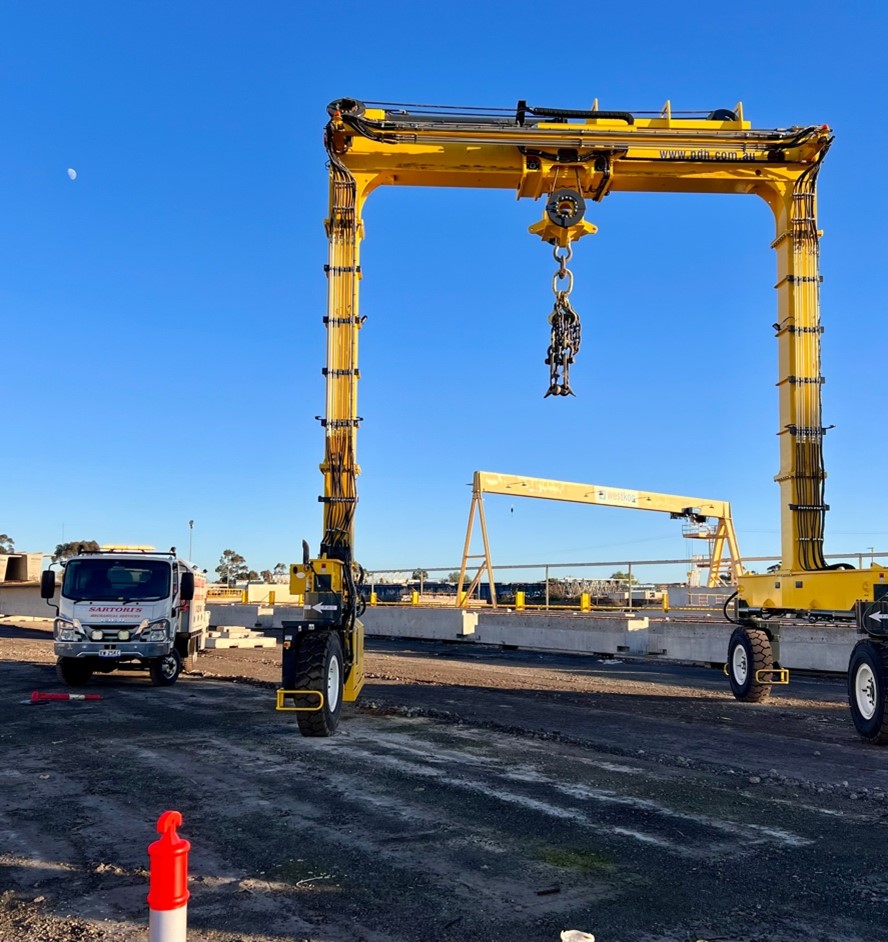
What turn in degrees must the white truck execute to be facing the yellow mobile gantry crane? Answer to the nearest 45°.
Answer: approximately 45° to its left

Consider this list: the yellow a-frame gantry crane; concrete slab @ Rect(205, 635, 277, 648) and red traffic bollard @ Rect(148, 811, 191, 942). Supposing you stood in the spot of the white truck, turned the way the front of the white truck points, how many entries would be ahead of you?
1

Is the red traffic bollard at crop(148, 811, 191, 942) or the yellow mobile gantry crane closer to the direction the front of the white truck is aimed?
the red traffic bollard

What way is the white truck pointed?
toward the camera

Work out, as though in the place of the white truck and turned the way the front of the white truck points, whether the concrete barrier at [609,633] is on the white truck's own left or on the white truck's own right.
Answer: on the white truck's own left

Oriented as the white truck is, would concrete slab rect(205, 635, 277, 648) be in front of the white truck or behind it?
behind

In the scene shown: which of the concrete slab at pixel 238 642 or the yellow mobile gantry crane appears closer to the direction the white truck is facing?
the yellow mobile gantry crane

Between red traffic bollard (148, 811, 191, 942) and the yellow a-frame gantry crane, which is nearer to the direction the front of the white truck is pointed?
the red traffic bollard

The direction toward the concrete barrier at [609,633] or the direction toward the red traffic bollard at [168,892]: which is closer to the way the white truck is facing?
the red traffic bollard

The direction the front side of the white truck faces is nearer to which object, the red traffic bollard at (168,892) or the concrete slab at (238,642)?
the red traffic bollard

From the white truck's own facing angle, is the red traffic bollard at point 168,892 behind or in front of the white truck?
in front
